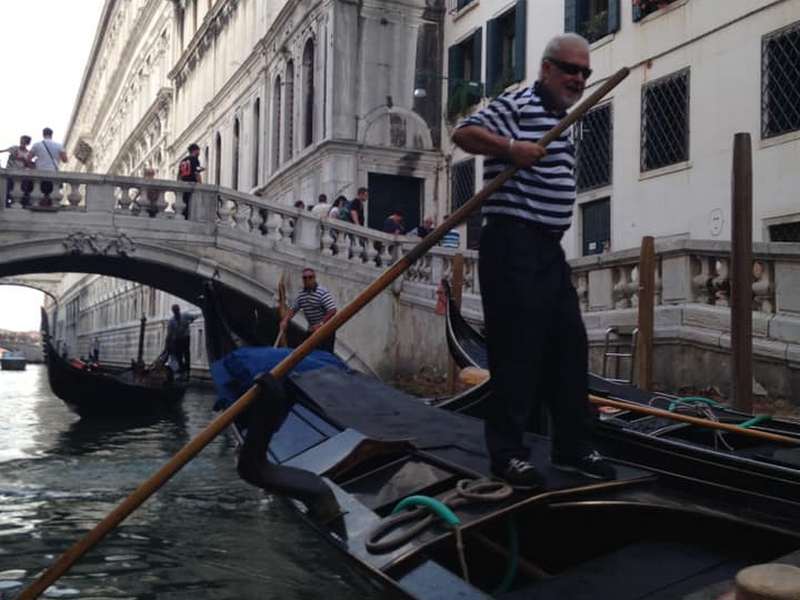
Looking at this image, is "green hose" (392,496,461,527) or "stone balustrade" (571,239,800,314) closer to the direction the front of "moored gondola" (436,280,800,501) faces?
the green hose

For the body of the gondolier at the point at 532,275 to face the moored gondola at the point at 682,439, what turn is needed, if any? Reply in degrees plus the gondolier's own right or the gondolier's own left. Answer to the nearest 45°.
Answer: approximately 90° to the gondolier's own left
